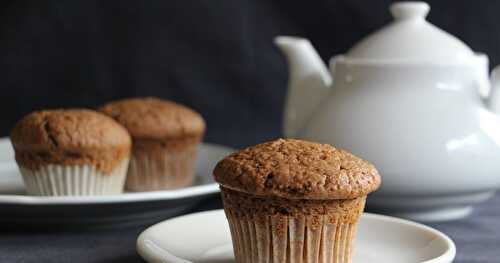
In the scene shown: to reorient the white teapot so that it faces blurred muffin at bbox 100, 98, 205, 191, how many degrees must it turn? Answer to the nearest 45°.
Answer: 0° — it already faces it

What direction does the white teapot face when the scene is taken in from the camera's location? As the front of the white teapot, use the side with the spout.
facing to the left of the viewer

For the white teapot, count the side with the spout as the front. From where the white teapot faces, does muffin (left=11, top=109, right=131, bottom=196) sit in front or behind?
in front

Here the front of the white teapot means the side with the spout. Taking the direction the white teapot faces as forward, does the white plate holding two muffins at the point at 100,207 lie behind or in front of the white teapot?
in front

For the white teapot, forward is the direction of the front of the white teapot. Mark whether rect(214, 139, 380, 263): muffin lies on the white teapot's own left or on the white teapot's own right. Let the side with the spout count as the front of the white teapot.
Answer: on the white teapot's own left

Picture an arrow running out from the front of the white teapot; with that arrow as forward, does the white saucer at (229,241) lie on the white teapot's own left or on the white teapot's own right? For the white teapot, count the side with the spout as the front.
on the white teapot's own left

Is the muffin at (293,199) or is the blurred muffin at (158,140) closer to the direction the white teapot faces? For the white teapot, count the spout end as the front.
the blurred muffin

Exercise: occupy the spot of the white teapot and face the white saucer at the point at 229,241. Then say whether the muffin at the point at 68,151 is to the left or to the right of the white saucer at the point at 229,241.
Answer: right

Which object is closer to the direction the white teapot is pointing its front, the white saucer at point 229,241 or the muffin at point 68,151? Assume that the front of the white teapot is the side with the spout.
the muffin
